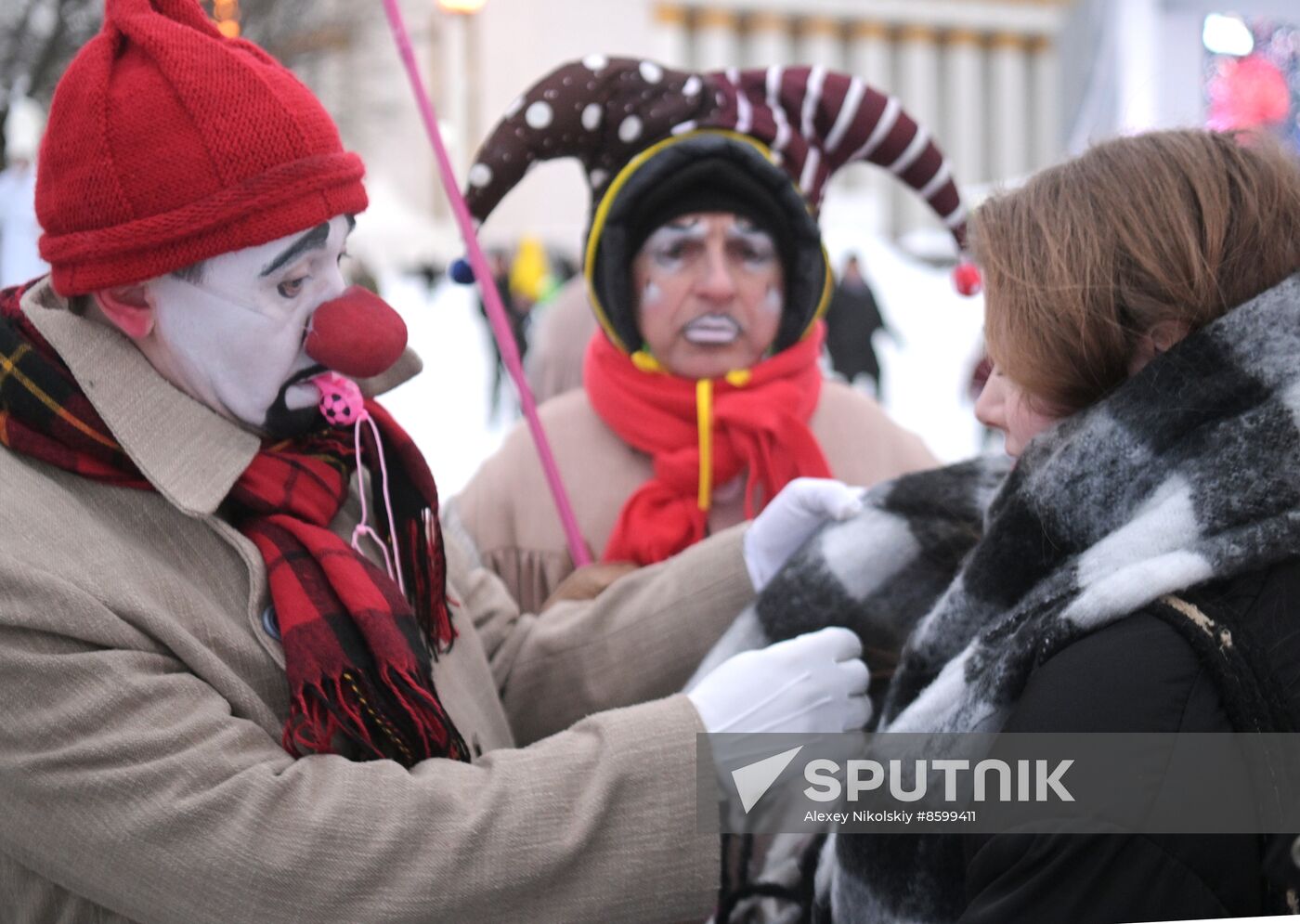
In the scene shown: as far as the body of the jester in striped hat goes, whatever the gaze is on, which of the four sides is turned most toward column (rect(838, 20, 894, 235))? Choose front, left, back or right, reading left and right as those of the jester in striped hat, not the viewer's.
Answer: back

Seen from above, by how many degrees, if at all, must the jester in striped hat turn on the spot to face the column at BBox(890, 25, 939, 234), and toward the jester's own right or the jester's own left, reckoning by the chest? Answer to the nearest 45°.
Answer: approximately 180°

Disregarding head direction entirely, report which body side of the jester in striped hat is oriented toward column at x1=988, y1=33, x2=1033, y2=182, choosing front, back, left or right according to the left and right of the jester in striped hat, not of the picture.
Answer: back

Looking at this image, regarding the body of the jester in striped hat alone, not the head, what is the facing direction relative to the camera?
toward the camera

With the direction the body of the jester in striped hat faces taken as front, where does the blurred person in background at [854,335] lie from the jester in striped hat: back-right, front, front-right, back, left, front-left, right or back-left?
back

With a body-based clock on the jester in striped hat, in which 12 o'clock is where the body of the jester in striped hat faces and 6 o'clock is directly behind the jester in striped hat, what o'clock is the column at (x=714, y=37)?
The column is roughly at 6 o'clock from the jester in striped hat.

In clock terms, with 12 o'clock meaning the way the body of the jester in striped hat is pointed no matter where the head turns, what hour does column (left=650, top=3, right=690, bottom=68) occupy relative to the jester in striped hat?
The column is roughly at 6 o'clock from the jester in striped hat.

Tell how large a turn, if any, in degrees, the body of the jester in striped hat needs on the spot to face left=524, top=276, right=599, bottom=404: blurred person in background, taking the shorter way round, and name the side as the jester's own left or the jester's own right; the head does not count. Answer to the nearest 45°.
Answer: approximately 180°

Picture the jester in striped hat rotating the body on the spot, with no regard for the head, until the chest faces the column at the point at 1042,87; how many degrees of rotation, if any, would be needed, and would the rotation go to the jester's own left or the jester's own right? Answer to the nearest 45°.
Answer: approximately 180°

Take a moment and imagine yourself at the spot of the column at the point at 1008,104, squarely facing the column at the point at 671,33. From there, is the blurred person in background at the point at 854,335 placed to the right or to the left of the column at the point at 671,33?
left
